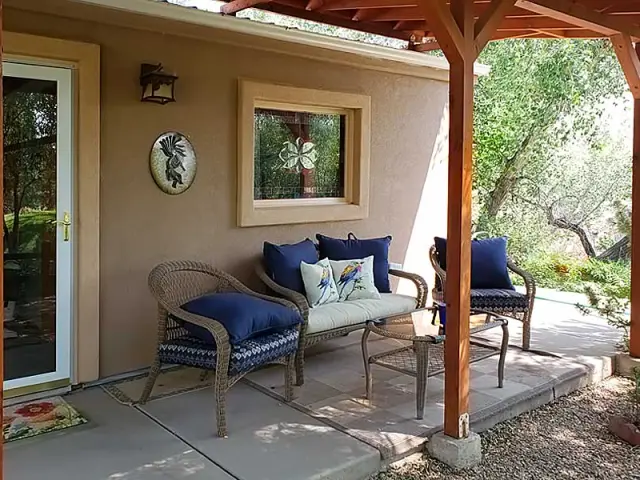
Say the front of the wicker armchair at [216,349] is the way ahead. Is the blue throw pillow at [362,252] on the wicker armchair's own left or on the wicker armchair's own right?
on the wicker armchair's own left

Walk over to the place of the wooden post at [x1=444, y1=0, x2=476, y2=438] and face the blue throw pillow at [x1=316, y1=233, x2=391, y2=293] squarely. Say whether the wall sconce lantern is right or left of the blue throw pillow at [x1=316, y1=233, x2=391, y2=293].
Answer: left

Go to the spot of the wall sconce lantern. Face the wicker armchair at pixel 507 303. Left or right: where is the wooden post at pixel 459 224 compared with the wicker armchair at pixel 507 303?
right

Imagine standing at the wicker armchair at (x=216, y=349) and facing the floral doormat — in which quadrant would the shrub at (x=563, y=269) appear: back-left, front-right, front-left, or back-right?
back-right

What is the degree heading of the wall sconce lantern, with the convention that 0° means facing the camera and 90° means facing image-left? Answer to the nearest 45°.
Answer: approximately 315°

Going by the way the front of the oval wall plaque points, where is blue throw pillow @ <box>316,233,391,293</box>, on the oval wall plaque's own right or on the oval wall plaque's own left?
on the oval wall plaque's own left

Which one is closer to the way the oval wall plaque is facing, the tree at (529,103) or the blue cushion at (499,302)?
the blue cushion

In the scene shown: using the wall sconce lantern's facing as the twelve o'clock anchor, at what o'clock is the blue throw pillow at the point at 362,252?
The blue throw pillow is roughly at 10 o'clock from the wall sconce lantern.
